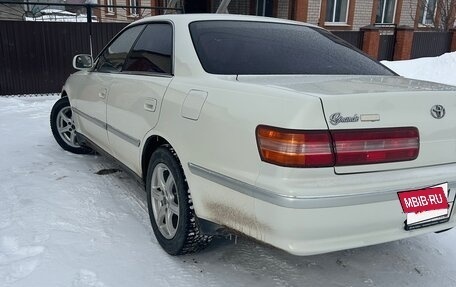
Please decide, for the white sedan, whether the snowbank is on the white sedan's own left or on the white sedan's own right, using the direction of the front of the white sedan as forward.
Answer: on the white sedan's own right

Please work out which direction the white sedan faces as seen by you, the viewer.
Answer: facing away from the viewer and to the left of the viewer

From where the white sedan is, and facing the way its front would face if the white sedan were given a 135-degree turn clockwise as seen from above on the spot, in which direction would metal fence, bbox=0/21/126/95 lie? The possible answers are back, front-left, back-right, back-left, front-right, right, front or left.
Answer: back-left

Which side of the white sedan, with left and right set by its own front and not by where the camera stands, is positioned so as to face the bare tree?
right

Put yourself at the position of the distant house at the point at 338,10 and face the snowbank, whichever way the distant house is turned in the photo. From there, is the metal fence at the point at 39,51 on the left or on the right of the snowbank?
right

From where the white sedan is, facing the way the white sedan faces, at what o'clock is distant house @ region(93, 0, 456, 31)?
The distant house is roughly at 2 o'clock from the white sedan.

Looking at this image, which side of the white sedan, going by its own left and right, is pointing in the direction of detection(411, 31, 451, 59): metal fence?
right
